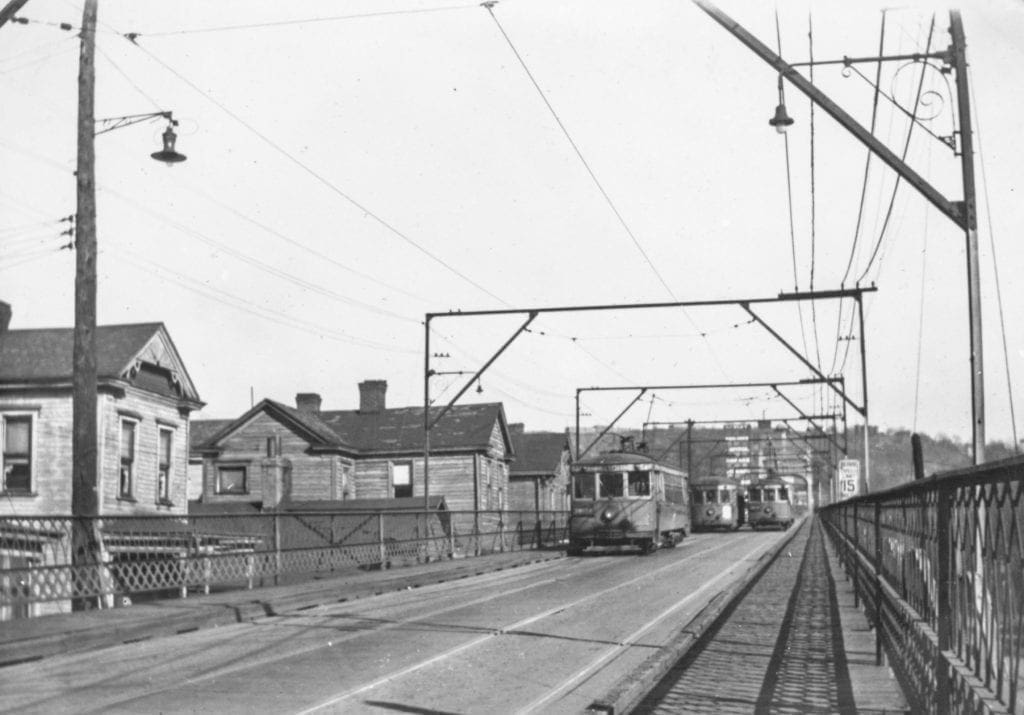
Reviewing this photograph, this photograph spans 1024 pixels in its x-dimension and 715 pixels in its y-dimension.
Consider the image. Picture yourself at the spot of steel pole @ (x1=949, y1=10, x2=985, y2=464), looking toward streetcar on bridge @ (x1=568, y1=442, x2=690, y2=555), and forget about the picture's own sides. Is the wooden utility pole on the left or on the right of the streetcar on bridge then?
left

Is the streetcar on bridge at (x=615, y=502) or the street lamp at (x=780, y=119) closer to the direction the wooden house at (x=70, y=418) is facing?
the street lamp

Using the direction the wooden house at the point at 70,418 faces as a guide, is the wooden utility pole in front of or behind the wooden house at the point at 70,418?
in front

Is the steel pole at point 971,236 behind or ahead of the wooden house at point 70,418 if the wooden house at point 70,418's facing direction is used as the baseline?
ahead

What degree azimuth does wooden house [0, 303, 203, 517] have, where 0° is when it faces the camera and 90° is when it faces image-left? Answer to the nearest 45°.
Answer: approximately 315°
